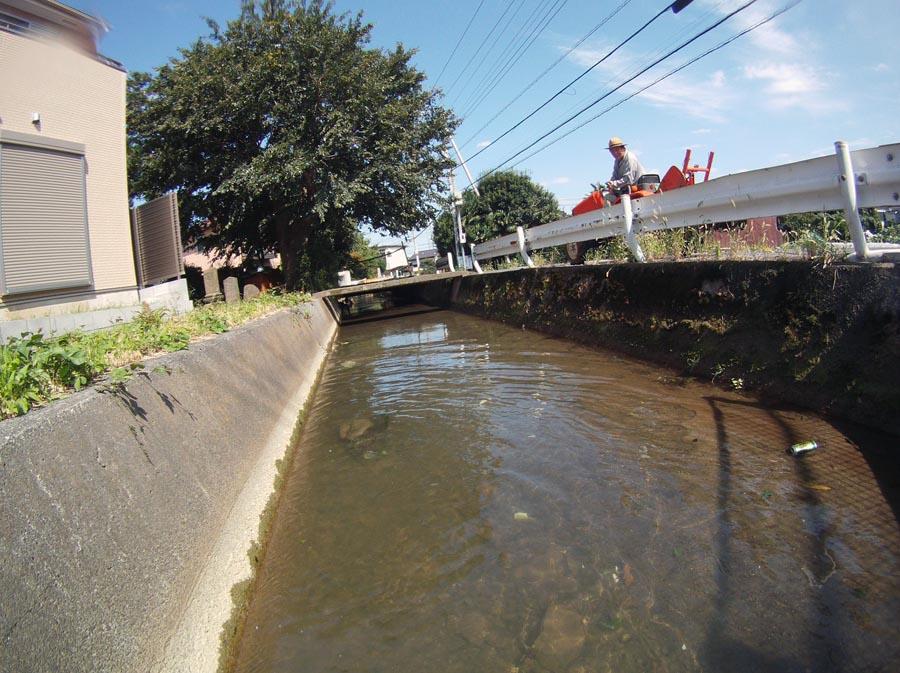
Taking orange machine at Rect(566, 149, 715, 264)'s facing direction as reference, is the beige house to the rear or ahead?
ahead

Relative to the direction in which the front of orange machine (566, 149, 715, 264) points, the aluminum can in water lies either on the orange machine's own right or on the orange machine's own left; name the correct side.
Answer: on the orange machine's own left

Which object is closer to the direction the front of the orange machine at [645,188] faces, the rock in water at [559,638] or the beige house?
the beige house

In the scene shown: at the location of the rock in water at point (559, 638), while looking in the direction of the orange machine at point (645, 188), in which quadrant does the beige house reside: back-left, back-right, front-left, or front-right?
front-left

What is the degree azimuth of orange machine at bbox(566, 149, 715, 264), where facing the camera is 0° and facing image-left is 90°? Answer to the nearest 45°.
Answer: approximately 90°

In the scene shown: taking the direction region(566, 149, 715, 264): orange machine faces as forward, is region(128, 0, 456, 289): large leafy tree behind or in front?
in front

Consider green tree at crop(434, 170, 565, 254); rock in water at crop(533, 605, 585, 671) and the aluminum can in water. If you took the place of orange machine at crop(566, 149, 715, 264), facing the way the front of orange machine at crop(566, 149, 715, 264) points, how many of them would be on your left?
2

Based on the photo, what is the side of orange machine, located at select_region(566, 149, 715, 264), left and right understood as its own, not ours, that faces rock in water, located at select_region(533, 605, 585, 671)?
left
